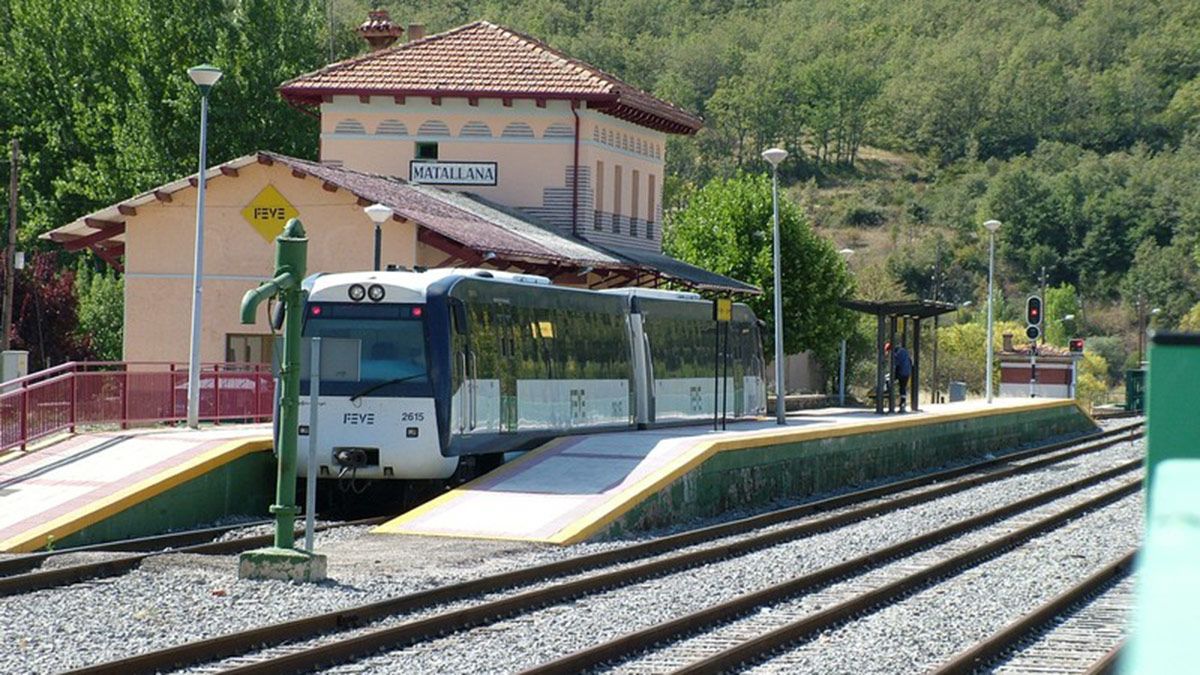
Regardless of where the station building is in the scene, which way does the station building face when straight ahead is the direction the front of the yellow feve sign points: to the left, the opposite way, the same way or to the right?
to the left

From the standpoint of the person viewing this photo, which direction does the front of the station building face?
facing to the right of the viewer

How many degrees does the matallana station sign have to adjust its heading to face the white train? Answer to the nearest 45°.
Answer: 0° — it already faces it

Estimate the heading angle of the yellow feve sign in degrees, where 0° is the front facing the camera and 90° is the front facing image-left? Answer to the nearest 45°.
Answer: approximately 0°

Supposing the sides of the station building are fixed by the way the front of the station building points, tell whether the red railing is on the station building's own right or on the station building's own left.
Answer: on the station building's own right

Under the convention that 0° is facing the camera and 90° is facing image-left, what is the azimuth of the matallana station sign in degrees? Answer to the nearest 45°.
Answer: approximately 0°

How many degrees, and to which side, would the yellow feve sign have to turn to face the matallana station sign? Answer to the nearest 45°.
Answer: approximately 135° to its left

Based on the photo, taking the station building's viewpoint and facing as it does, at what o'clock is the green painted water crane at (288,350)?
The green painted water crane is roughly at 3 o'clock from the station building.
